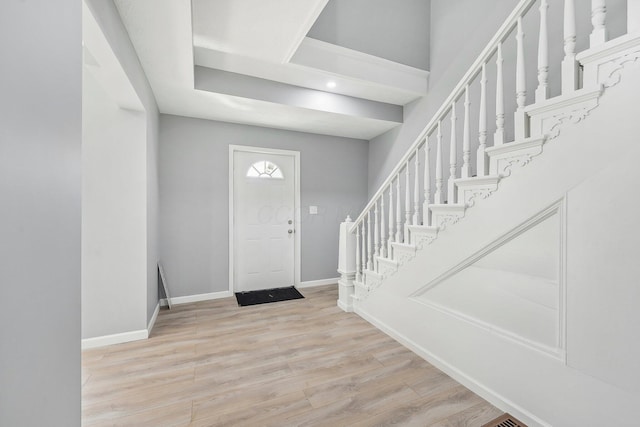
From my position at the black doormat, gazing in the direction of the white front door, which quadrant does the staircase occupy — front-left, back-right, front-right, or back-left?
back-right

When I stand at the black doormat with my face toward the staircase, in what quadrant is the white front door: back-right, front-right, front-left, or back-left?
back-left

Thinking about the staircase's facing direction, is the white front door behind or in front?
in front

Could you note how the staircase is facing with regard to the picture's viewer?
facing away from the viewer and to the left of the viewer

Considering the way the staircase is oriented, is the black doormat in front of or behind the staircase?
in front
